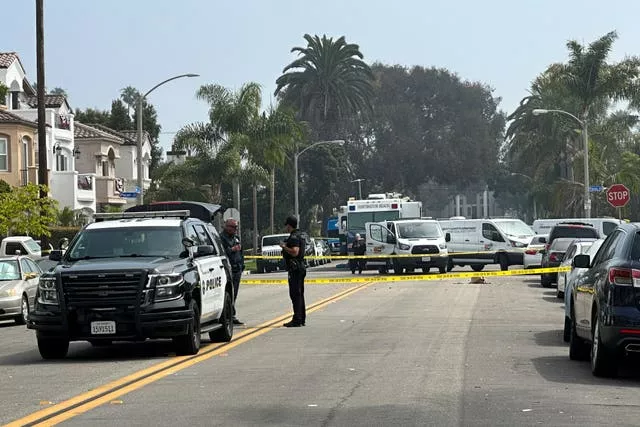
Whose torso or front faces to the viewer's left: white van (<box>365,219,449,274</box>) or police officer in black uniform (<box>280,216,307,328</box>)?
the police officer in black uniform

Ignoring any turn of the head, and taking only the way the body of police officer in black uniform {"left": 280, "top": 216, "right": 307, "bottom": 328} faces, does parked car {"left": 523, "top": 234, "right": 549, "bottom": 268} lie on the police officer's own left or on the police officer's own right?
on the police officer's own right

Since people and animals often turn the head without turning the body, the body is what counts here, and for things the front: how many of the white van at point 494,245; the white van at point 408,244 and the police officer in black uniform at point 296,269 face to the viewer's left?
1

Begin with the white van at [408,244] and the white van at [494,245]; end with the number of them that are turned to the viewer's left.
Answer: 0

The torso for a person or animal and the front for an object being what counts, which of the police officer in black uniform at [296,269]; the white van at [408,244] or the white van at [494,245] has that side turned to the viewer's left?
the police officer in black uniform

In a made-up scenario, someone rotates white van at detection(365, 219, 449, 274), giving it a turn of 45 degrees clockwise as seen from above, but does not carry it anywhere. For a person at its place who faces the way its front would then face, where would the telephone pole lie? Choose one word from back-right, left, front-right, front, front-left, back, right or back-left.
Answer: front-right

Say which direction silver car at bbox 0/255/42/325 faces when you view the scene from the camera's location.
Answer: facing the viewer and to the left of the viewer

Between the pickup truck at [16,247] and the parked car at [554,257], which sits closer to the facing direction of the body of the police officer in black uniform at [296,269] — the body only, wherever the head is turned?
the pickup truck

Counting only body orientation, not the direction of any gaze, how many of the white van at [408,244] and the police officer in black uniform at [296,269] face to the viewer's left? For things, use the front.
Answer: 1

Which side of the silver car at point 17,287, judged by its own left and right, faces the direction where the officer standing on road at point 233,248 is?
left

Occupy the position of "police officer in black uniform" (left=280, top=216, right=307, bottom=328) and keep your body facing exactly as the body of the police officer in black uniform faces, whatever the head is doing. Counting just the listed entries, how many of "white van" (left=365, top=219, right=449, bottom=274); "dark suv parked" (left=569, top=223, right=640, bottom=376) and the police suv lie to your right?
1

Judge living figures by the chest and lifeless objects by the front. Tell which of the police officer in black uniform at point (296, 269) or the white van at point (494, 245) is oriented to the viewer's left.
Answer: the police officer in black uniform

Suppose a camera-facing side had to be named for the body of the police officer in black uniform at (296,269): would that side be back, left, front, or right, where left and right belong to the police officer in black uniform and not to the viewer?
left

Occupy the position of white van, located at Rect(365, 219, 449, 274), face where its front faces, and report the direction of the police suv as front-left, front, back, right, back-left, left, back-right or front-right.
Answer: front-right

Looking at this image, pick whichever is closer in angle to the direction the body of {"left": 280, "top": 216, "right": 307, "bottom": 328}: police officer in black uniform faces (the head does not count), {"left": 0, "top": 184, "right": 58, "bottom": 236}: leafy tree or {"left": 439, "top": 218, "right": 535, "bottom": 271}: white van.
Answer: the leafy tree

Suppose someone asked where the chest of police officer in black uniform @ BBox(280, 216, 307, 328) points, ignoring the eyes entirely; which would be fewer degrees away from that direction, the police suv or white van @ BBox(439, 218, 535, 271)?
the police suv
